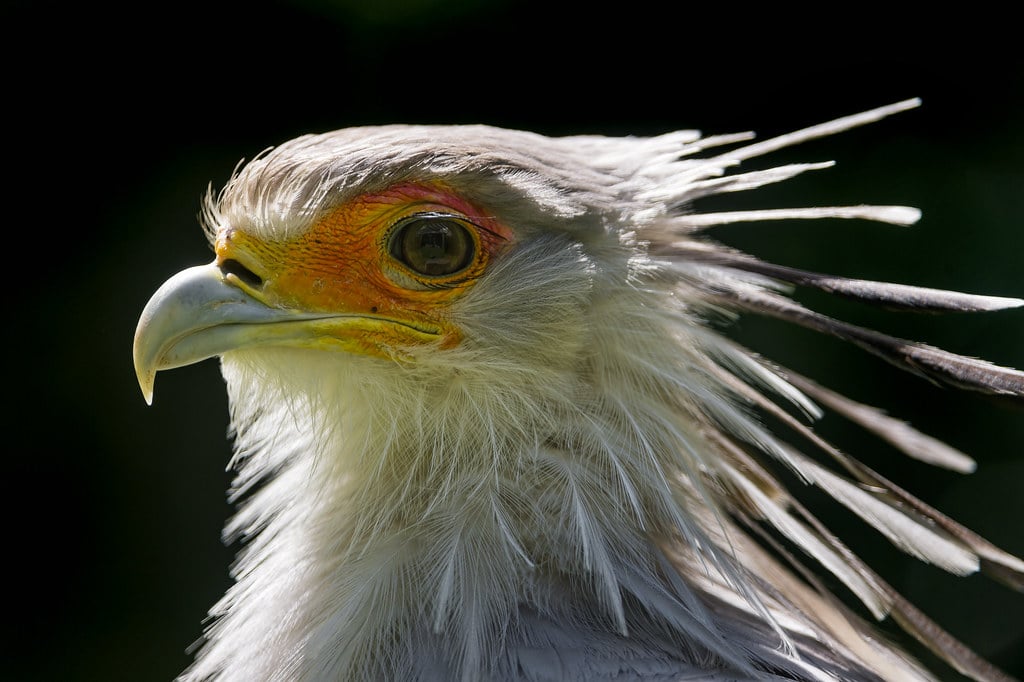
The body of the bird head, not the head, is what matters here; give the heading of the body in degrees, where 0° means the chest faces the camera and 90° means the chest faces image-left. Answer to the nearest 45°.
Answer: approximately 90°
